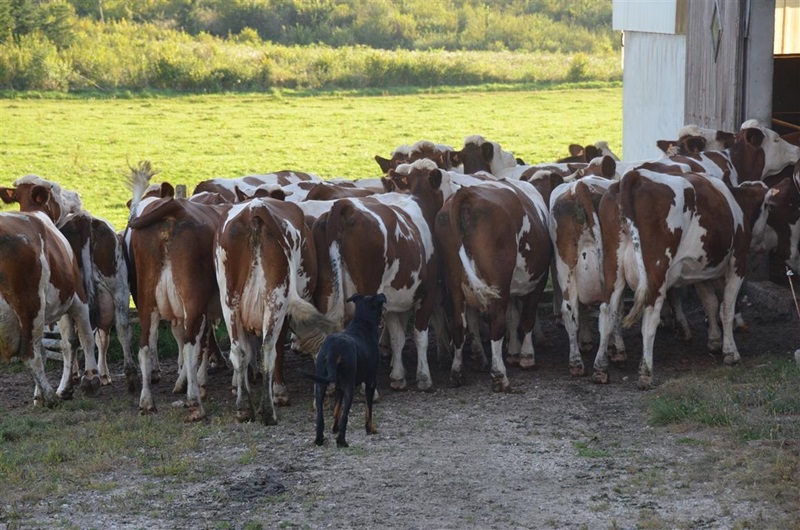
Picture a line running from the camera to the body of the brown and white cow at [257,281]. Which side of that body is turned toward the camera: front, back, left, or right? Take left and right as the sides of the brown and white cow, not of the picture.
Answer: back

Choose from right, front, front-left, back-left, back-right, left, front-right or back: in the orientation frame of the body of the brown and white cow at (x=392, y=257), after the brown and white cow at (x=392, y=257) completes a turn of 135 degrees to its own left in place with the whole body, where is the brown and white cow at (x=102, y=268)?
front

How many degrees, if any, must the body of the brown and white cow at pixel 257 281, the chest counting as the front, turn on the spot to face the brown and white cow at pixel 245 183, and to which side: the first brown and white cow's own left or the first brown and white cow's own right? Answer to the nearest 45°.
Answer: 0° — it already faces it

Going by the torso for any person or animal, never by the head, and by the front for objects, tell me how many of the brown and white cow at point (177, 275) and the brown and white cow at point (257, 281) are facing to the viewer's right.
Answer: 0

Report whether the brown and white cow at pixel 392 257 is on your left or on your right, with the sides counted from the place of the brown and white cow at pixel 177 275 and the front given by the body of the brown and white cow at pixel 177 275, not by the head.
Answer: on your right

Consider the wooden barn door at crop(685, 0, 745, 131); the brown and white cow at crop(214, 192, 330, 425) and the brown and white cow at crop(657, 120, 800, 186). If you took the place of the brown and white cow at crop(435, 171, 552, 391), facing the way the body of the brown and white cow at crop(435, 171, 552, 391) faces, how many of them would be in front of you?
2

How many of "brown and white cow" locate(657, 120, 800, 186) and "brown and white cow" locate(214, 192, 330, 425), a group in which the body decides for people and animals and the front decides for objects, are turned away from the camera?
1

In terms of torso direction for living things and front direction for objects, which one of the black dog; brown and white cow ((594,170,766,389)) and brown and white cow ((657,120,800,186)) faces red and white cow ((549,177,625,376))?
the black dog

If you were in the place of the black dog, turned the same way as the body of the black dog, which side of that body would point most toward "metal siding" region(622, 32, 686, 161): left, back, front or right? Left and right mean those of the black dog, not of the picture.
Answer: front

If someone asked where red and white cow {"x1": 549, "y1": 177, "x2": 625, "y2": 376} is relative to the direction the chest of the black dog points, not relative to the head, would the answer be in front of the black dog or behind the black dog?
in front

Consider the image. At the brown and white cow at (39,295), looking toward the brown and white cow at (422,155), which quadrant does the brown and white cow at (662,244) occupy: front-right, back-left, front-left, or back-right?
front-right

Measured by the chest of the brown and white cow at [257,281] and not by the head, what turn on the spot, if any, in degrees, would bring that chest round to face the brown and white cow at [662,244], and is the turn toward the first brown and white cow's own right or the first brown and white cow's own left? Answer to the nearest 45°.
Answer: approximately 90° to the first brown and white cow's own right

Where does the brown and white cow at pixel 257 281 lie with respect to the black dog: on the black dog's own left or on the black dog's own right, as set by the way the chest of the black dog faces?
on the black dog's own left
